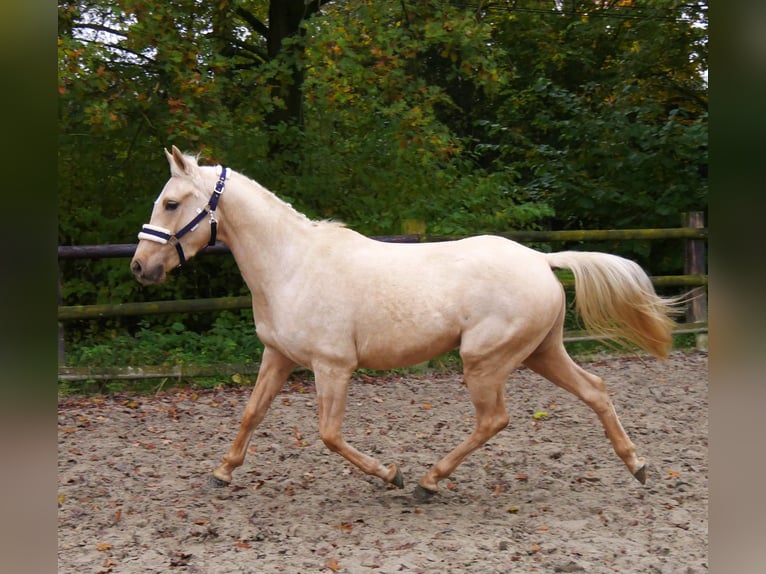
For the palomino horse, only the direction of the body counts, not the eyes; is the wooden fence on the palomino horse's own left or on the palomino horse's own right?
on the palomino horse's own right

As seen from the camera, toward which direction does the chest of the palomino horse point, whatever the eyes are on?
to the viewer's left
